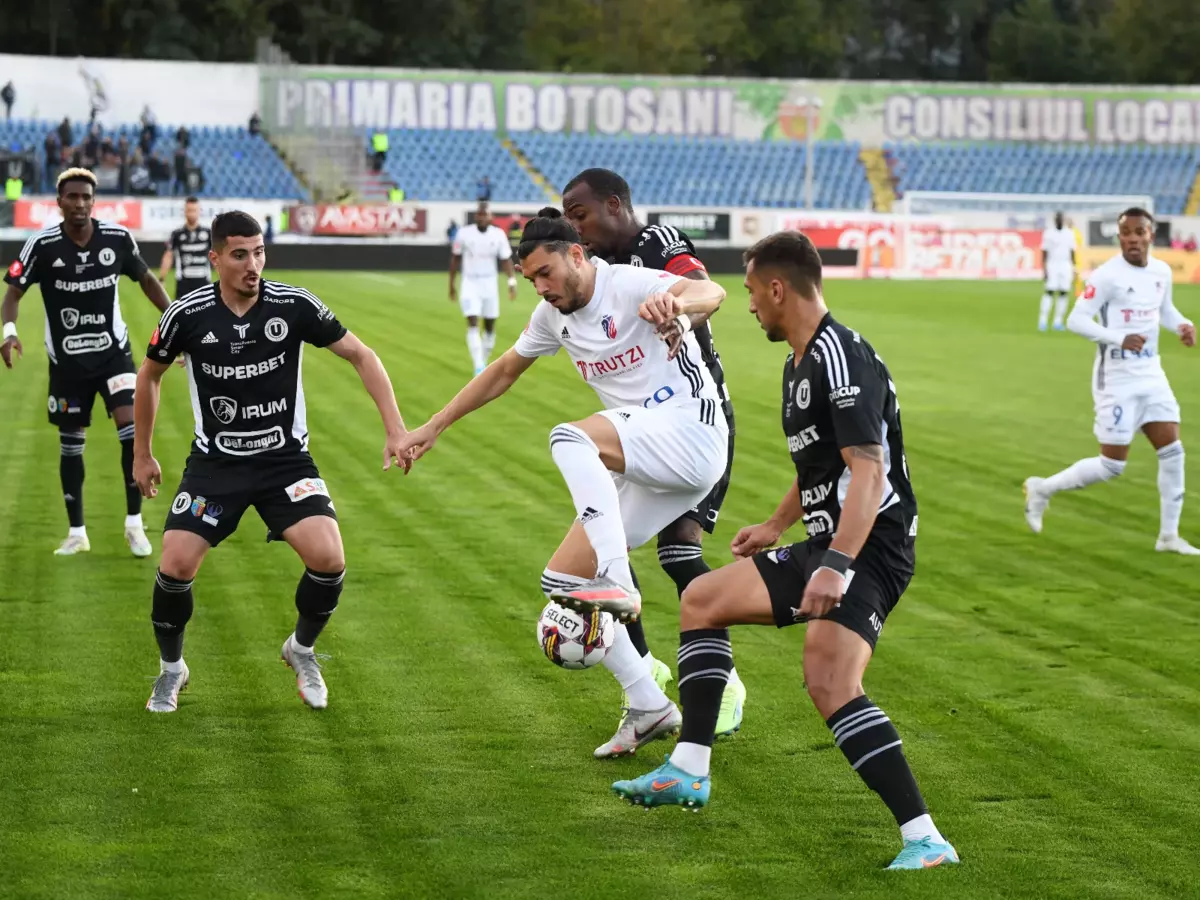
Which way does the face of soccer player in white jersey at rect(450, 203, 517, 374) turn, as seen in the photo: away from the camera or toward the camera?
toward the camera

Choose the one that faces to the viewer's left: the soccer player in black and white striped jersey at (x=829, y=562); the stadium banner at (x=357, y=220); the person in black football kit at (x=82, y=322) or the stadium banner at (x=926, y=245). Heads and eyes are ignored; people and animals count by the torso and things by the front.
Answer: the soccer player in black and white striped jersey at (x=829, y=562)

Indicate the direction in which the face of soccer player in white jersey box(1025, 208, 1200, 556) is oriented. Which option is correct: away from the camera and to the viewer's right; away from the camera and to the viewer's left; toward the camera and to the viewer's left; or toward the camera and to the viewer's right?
toward the camera and to the viewer's left

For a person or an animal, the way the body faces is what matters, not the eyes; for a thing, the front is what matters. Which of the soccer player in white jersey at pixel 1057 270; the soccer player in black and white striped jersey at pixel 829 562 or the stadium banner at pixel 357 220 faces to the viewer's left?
the soccer player in black and white striped jersey

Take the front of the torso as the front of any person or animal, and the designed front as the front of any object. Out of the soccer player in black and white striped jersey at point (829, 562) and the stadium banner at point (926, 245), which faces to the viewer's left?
the soccer player in black and white striped jersey

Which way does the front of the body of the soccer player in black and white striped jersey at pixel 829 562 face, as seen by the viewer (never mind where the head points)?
to the viewer's left

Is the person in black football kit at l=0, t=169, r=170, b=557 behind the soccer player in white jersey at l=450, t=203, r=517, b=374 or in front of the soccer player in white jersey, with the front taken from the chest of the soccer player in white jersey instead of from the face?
in front

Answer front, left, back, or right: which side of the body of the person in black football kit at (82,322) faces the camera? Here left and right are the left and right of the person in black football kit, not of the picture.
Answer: front

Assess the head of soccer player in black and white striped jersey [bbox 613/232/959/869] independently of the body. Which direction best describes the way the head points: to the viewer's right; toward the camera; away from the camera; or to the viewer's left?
to the viewer's left

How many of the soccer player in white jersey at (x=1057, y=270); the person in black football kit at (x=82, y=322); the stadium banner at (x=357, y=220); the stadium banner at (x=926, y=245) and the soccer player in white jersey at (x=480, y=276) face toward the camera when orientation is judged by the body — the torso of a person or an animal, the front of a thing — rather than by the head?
5

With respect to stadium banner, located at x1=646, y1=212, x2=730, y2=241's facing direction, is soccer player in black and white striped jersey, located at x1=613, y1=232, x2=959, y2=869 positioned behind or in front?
in front

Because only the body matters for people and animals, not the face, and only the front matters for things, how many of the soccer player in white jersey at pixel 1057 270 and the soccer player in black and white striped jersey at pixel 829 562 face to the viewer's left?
1

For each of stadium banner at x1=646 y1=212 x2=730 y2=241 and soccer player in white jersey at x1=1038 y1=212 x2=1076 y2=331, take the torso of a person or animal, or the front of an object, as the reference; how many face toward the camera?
2

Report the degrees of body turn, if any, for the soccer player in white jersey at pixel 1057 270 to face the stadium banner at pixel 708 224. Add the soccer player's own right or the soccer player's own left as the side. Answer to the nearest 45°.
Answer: approximately 135° to the soccer player's own right

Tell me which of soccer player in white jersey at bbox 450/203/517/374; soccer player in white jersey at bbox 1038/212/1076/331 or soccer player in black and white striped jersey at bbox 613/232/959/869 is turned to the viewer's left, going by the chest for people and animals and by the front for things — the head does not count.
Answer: the soccer player in black and white striped jersey

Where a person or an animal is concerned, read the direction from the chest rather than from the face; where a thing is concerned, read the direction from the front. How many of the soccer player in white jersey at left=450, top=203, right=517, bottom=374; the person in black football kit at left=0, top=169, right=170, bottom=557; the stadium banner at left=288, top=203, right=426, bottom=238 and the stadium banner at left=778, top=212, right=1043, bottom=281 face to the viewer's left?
0

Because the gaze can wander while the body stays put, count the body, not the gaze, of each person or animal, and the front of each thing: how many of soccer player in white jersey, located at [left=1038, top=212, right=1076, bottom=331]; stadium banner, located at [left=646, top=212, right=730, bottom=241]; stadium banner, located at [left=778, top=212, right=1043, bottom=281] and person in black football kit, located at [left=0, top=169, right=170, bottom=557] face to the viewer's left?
0

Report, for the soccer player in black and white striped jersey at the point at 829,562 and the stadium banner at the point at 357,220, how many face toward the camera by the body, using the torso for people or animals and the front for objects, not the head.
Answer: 1

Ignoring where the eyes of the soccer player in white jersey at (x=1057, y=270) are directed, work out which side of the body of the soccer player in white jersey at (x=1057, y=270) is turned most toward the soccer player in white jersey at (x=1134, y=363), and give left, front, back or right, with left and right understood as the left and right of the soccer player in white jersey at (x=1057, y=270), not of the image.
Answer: front

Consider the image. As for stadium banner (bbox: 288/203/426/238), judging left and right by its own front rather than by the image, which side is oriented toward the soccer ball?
front

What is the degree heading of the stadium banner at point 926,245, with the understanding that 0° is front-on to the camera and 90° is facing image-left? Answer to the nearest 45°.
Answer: approximately 0°
